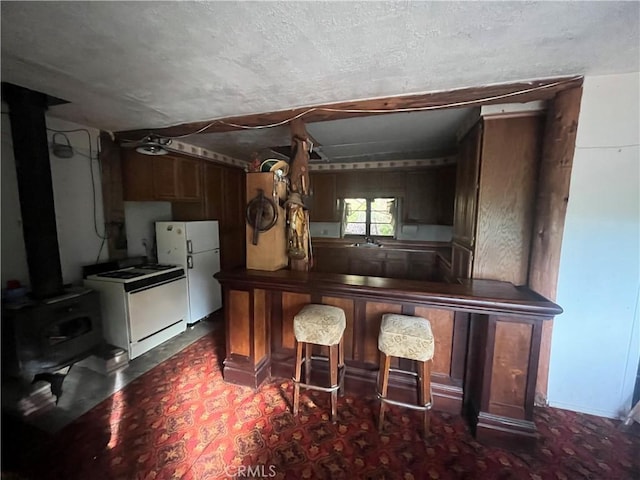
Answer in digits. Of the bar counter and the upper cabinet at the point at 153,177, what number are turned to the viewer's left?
0

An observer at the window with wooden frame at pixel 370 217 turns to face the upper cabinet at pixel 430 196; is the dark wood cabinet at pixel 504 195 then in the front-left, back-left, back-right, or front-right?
front-right

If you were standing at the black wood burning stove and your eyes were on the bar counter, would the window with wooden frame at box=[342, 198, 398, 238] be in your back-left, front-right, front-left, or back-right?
front-left

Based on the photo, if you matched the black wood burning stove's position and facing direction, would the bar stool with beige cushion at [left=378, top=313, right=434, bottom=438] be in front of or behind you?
in front

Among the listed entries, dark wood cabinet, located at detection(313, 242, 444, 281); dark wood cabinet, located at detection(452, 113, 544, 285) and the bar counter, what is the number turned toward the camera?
2

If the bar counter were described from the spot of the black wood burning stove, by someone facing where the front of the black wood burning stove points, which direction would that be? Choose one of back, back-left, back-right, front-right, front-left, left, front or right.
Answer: front

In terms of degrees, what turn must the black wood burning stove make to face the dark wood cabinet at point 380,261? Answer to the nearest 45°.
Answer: approximately 45° to its left

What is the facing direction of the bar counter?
toward the camera

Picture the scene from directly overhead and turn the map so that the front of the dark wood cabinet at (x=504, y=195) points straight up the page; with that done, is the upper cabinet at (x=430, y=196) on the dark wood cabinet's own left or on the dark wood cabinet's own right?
on the dark wood cabinet's own right

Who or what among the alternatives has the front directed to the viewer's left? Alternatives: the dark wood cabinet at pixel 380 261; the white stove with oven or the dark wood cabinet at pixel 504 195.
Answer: the dark wood cabinet at pixel 504 195

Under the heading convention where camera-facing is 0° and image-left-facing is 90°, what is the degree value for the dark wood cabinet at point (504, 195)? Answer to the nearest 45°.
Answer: approximately 90°

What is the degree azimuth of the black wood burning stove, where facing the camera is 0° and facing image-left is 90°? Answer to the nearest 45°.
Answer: approximately 315°

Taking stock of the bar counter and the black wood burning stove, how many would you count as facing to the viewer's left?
0

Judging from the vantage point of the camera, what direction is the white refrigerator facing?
facing the viewer and to the right of the viewer

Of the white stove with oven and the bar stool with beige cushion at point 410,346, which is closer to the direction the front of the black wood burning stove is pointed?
the bar stool with beige cushion

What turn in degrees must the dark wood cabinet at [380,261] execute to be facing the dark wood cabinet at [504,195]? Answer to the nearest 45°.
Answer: approximately 45° to its left
